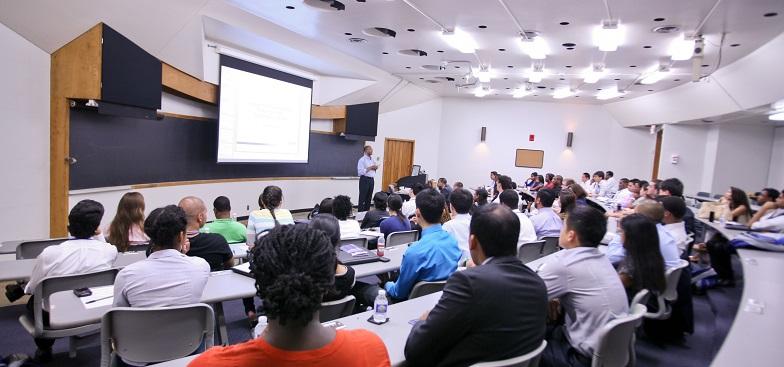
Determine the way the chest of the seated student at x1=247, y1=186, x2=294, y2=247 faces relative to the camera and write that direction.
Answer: away from the camera

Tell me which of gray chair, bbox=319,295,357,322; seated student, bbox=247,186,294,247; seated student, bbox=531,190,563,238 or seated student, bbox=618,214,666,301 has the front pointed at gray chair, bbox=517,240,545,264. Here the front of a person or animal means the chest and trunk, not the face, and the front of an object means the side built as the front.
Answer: seated student, bbox=618,214,666,301

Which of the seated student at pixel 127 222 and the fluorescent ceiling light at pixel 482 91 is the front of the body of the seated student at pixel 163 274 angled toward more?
the seated student

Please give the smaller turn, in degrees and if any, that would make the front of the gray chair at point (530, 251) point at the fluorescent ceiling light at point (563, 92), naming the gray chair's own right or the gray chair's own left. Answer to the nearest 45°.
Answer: approximately 45° to the gray chair's own right

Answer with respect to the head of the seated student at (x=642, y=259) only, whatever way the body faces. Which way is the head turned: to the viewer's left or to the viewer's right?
to the viewer's left

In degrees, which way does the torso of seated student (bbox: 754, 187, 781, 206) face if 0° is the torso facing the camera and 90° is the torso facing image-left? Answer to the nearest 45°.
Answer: approximately 90°

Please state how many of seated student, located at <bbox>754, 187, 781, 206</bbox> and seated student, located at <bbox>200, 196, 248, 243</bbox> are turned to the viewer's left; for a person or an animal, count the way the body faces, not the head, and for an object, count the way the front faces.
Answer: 1

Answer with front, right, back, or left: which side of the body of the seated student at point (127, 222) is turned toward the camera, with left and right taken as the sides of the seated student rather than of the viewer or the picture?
back

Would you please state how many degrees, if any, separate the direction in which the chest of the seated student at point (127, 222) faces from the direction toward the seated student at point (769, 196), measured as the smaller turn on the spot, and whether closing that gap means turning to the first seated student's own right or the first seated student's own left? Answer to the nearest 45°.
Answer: approximately 90° to the first seated student's own right

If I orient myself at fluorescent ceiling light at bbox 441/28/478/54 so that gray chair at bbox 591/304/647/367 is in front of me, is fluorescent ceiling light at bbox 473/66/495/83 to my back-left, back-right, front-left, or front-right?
back-left

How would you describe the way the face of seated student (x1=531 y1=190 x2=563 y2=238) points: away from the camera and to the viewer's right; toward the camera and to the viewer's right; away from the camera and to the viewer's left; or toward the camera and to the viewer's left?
away from the camera and to the viewer's left

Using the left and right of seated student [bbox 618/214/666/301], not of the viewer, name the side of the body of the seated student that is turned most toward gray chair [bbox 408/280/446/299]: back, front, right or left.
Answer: left

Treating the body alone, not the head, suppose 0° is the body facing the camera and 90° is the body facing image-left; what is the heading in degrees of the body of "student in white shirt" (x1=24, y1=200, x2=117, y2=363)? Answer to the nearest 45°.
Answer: approximately 180°
